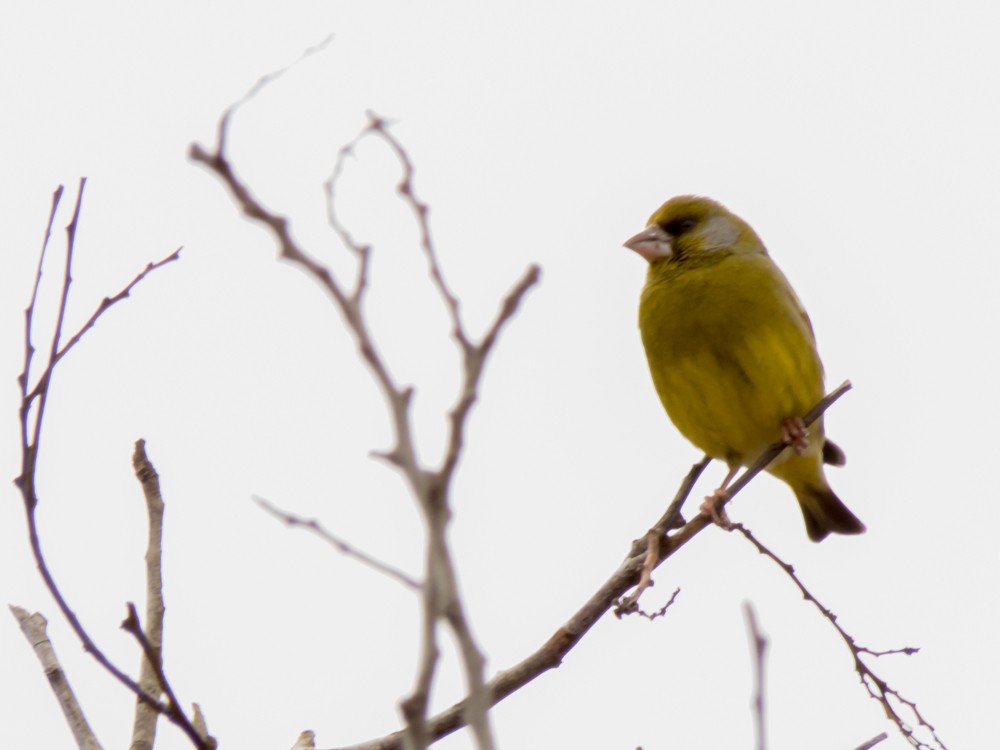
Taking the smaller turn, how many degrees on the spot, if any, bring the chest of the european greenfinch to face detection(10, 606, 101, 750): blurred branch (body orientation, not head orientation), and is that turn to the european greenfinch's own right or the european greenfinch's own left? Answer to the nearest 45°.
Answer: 0° — it already faces it

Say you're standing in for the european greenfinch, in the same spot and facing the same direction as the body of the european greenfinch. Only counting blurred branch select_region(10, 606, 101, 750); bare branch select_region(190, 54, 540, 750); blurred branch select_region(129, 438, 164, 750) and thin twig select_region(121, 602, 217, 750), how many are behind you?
0

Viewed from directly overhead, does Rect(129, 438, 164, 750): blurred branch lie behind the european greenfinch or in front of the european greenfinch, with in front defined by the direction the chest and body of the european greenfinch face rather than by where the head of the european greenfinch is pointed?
in front

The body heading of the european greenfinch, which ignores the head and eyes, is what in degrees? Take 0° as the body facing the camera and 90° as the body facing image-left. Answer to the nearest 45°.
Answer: approximately 45°

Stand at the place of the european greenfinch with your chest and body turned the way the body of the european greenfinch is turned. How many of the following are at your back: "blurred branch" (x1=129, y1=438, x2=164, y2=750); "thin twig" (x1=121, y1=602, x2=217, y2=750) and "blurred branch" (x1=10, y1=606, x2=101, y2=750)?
0

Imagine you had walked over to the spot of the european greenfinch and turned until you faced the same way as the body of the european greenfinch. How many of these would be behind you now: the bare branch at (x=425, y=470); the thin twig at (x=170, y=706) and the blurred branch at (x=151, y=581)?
0

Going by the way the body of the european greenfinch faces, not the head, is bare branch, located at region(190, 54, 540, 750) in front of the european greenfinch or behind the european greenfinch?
in front
